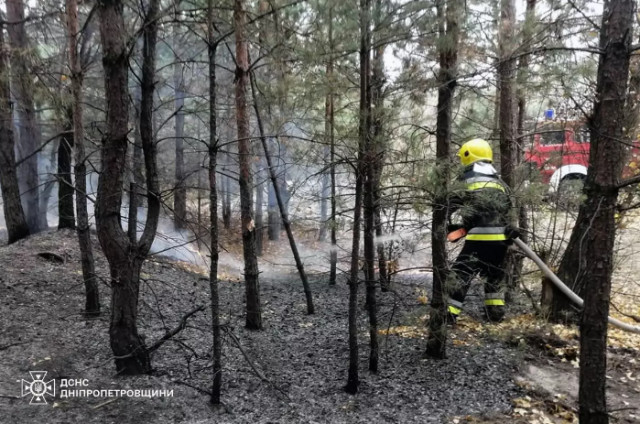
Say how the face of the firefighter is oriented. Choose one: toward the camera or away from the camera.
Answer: away from the camera

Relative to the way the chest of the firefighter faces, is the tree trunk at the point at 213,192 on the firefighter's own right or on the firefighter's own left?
on the firefighter's own left

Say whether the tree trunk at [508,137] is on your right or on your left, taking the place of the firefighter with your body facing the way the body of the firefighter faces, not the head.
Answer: on your right

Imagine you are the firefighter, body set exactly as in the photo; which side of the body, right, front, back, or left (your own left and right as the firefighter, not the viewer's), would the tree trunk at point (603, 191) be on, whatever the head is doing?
back

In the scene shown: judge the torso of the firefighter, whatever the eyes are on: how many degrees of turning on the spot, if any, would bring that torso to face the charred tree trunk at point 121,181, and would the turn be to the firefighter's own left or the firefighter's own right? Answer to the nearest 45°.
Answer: approximately 90° to the firefighter's own left

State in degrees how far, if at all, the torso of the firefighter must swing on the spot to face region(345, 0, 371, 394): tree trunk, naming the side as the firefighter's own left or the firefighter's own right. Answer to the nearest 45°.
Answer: approximately 90° to the firefighter's own left

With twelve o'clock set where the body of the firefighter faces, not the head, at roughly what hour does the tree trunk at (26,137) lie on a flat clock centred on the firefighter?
The tree trunk is roughly at 11 o'clock from the firefighter.

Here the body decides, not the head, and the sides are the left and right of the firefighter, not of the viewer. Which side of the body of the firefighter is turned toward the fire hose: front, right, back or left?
back

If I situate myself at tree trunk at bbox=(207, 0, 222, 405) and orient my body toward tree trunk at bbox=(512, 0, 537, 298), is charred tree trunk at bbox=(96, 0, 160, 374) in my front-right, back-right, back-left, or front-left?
back-left

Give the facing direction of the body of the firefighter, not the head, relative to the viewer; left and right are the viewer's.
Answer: facing away from the viewer and to the left of the viewer

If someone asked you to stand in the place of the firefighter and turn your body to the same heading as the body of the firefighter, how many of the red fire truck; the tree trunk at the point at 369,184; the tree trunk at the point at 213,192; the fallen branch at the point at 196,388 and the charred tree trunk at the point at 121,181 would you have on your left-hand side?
4

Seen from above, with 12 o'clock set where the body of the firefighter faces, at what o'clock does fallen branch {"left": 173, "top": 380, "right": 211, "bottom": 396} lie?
The fallen branch is roughly at 9 o'clock from the firefighter.

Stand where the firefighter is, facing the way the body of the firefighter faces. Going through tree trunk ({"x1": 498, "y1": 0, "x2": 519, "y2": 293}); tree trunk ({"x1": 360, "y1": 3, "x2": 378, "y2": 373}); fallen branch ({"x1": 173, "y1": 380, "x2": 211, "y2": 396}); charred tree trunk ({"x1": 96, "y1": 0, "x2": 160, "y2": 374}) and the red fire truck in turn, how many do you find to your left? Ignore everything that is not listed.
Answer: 3

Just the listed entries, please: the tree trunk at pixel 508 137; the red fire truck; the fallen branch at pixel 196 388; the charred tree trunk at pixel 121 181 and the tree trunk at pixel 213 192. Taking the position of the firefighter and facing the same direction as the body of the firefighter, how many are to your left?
3
